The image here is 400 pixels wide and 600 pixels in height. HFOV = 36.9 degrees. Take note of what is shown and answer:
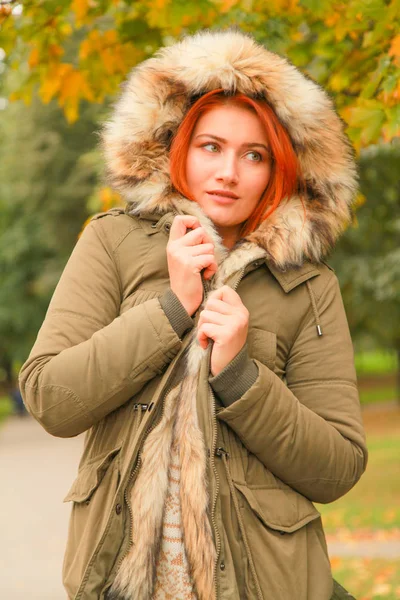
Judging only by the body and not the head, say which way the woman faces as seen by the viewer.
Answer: toward the camera

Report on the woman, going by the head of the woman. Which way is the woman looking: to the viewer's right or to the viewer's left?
to the viewer's right
